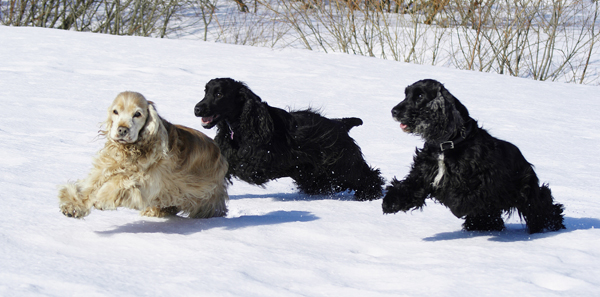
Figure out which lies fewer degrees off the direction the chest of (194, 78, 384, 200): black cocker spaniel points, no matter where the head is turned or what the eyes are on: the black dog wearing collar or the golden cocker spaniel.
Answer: the golden cocker spaniel

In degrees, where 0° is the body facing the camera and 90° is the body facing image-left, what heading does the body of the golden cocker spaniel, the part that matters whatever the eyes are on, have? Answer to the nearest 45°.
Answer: approximately 45°

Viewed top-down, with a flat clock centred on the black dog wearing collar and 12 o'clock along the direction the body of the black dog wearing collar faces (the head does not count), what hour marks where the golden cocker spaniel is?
The golden cocker spaniel is roughly at 1 o'clock from the black dog wearing collar.

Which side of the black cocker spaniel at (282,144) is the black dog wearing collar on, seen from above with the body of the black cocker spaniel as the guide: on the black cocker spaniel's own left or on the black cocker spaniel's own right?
on the black cocker spaniel's own left

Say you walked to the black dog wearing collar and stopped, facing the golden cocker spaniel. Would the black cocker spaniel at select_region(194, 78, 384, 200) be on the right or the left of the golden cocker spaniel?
right

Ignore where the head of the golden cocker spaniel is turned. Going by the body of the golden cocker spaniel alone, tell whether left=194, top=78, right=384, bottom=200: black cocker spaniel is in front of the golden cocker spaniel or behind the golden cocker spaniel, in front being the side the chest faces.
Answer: behind

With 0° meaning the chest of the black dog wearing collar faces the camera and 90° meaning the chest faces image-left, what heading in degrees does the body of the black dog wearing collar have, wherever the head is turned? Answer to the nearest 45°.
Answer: approximately 45°

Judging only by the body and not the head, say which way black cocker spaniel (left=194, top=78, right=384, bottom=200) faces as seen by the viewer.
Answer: to the viewer's left

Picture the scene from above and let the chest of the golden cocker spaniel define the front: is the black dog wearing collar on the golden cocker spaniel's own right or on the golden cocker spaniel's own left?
on the golden cocker spaniel's own left

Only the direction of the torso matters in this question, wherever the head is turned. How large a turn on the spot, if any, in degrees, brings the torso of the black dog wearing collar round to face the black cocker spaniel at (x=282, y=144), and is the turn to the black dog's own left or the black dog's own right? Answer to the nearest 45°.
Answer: approximately 90° to the black dog's own right

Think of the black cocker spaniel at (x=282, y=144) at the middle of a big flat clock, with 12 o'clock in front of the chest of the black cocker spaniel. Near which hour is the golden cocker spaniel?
The golden cocker spaniel is roughly at 10 o'clock from the black cocker spaniel.
